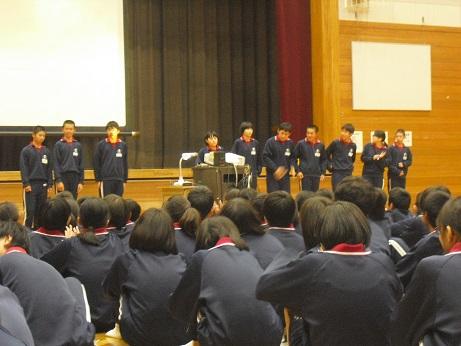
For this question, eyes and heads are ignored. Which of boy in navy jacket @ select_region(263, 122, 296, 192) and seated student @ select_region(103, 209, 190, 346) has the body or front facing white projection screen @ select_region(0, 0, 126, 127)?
the seated student

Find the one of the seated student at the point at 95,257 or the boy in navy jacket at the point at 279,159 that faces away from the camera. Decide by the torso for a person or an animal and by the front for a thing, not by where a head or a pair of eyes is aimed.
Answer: the seated student

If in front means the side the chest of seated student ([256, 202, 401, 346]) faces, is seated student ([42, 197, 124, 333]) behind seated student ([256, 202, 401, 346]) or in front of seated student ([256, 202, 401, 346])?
in front

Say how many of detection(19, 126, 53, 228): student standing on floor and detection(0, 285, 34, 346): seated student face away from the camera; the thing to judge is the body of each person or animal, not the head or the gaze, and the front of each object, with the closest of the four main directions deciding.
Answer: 1

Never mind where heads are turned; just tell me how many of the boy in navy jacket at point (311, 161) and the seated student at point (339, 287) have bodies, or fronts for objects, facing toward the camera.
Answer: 1

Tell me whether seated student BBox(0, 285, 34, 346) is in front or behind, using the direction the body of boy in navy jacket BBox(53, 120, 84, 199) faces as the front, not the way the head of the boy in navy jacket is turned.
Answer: in front

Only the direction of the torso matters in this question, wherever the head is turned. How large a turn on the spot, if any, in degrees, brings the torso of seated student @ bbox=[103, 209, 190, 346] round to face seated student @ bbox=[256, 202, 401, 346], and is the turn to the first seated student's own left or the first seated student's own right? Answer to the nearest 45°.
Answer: approximately 135° to the first seated student's own right

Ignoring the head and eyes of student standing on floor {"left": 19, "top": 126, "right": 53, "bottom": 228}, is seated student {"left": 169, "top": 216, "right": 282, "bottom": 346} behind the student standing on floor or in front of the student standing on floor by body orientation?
in front

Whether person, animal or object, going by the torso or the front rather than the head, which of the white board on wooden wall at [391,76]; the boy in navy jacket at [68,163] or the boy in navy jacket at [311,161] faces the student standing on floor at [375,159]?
the white board on wooden wall

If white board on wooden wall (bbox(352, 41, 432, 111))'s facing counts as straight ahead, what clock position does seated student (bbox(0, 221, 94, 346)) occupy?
The seated student is roughly at 12 o'clock from the white board on wooden wall.
